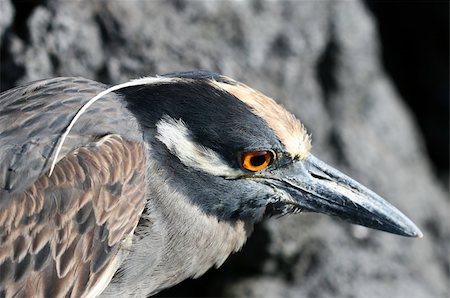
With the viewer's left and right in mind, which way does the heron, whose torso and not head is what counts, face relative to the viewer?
facing to the right of the viewer
